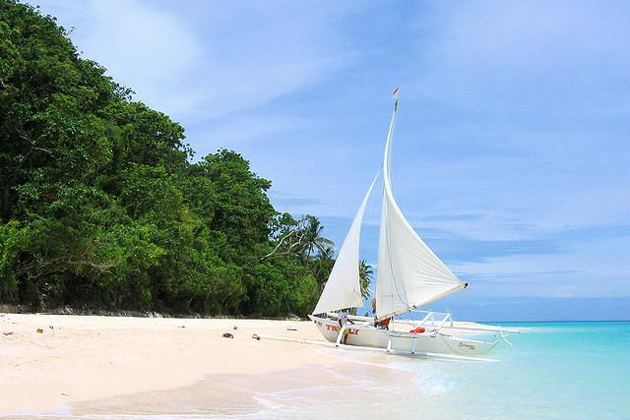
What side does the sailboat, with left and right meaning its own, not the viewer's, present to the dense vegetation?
front

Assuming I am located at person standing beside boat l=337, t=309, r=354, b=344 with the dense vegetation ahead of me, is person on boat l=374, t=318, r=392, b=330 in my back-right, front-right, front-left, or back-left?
back-right

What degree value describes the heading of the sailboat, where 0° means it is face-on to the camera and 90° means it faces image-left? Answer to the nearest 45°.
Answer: approximately 90°
